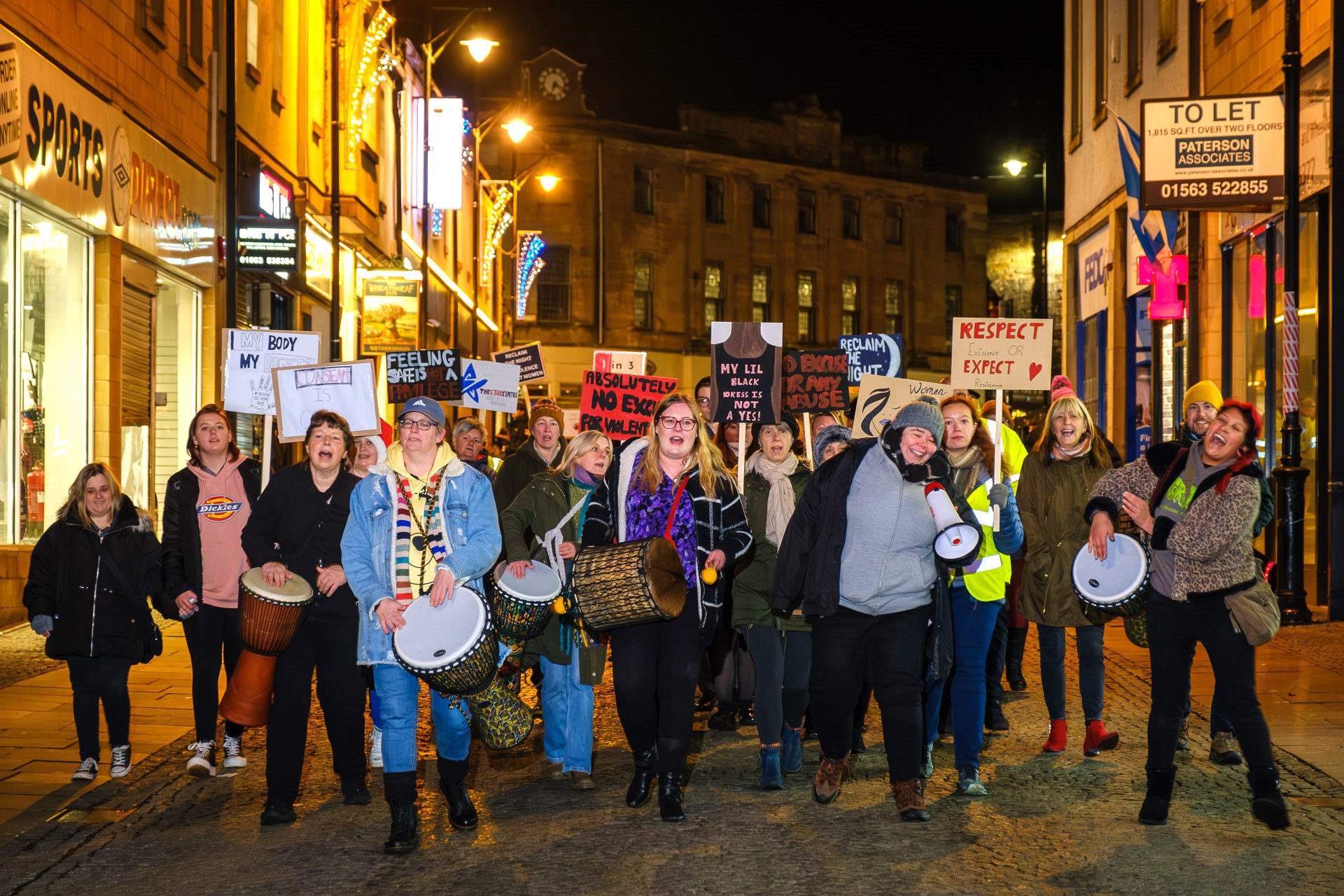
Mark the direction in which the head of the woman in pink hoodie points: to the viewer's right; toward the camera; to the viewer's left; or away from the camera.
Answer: toward the camera

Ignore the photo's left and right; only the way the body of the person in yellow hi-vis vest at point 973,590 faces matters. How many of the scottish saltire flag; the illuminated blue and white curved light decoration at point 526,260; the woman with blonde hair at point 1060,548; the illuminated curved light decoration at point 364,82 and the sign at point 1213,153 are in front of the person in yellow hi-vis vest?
0

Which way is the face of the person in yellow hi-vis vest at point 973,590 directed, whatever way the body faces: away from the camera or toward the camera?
toward the camera

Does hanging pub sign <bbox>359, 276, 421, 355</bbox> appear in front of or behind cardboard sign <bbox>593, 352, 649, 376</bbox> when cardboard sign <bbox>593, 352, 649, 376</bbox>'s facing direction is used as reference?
behind

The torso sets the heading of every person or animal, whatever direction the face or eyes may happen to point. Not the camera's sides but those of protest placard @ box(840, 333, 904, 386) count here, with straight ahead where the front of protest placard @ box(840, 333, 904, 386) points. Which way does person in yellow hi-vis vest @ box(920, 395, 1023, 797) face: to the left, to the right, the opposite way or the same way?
the same way

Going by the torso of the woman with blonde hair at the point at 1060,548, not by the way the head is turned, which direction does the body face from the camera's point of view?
toward the camera

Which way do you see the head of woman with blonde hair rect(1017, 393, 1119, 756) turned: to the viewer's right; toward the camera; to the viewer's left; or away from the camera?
toward the camera

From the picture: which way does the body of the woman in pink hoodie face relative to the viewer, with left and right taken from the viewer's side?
facing the viewer

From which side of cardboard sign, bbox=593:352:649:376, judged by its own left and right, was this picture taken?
front

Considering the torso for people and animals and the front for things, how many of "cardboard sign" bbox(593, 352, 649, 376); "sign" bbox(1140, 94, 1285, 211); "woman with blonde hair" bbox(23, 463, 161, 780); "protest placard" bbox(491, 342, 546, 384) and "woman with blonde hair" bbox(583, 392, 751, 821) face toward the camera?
5

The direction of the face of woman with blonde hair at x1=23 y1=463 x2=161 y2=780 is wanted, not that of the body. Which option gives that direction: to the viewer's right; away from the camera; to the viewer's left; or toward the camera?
toward the camera
